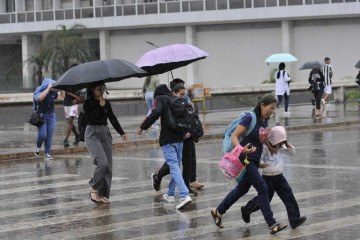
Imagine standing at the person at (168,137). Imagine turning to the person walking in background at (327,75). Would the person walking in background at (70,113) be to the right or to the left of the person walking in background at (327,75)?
left

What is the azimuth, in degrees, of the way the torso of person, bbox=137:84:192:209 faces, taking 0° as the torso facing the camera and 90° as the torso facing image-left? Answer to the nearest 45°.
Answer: approximately 135°

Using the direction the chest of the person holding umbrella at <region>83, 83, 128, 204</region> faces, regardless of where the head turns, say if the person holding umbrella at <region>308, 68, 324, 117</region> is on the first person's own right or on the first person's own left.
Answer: on the first person's own left

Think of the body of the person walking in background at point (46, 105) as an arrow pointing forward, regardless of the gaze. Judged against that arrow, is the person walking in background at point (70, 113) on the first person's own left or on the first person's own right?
on the first person's own left

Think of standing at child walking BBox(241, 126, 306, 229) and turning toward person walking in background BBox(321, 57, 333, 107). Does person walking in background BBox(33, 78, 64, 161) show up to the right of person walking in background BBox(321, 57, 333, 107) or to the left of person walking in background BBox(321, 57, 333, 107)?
left

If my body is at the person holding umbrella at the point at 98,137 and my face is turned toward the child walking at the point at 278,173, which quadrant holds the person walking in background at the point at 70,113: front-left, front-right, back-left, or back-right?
back-left
